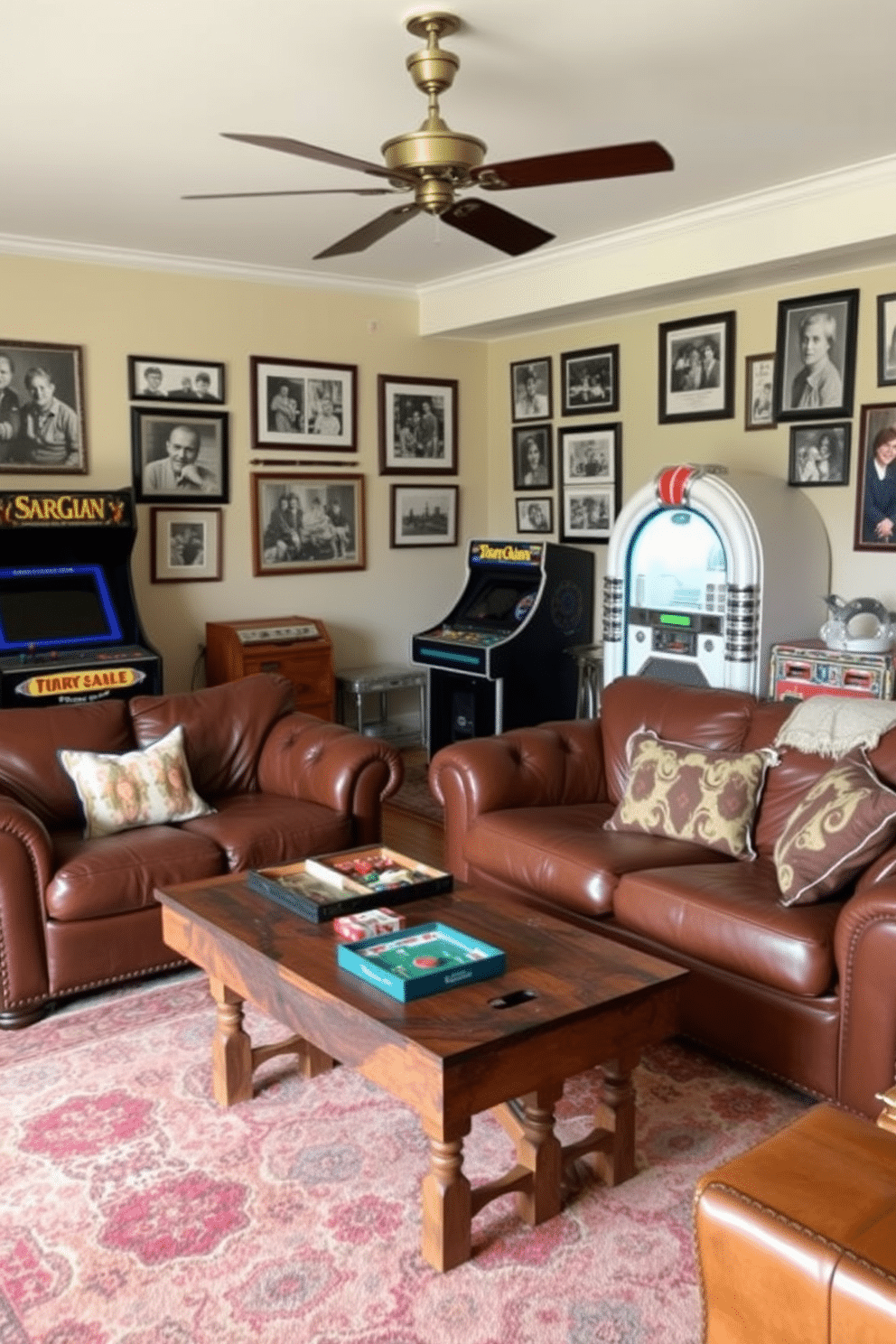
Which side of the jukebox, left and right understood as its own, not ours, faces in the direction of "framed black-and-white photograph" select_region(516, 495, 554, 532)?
right

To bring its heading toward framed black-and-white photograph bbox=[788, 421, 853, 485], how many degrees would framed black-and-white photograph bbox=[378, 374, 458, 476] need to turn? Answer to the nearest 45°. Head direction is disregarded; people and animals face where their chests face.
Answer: approximately 45° to its left

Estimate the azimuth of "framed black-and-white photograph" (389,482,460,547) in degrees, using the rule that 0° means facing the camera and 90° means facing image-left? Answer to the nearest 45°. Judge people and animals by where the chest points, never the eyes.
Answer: approximately 0°

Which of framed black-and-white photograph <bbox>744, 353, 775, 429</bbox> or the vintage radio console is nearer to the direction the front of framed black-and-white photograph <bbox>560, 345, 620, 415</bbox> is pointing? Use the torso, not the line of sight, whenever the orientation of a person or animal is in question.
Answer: the vintage radio console

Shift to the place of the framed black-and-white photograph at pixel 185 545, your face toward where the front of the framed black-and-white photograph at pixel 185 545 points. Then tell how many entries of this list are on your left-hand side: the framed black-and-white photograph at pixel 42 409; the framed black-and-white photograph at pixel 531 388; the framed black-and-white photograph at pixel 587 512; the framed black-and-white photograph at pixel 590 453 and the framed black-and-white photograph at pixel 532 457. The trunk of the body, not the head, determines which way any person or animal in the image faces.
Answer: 4

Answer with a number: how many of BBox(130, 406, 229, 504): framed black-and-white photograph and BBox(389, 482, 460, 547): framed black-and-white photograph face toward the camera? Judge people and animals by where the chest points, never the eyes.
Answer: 2

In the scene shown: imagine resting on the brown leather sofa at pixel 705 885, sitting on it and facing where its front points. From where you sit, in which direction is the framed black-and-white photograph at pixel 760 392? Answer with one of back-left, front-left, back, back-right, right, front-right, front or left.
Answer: back-right

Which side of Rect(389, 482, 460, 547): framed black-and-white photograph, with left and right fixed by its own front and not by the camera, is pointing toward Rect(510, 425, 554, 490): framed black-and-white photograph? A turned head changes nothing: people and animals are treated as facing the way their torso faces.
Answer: left
